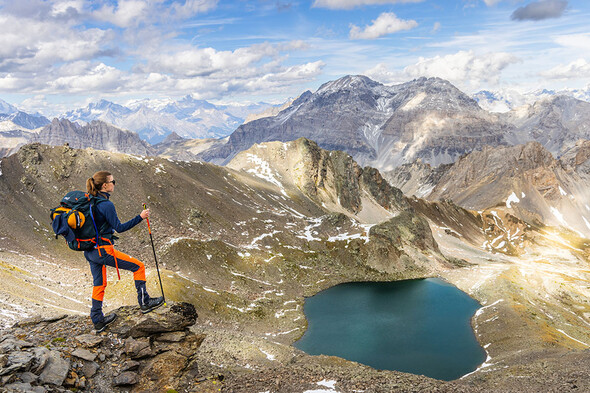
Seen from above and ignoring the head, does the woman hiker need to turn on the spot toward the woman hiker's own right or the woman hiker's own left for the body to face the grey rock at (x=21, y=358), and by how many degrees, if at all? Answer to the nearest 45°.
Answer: approximately 135° to the woman hiker's own right

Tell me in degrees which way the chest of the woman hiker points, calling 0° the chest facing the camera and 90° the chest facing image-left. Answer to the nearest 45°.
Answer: approximately 270°

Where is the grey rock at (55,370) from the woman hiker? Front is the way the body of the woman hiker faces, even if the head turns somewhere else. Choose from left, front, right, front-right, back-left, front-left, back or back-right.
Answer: back-right

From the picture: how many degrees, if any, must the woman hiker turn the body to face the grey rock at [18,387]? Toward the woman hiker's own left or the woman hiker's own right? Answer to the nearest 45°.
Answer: approximately 135° to the woman hiker's own right
